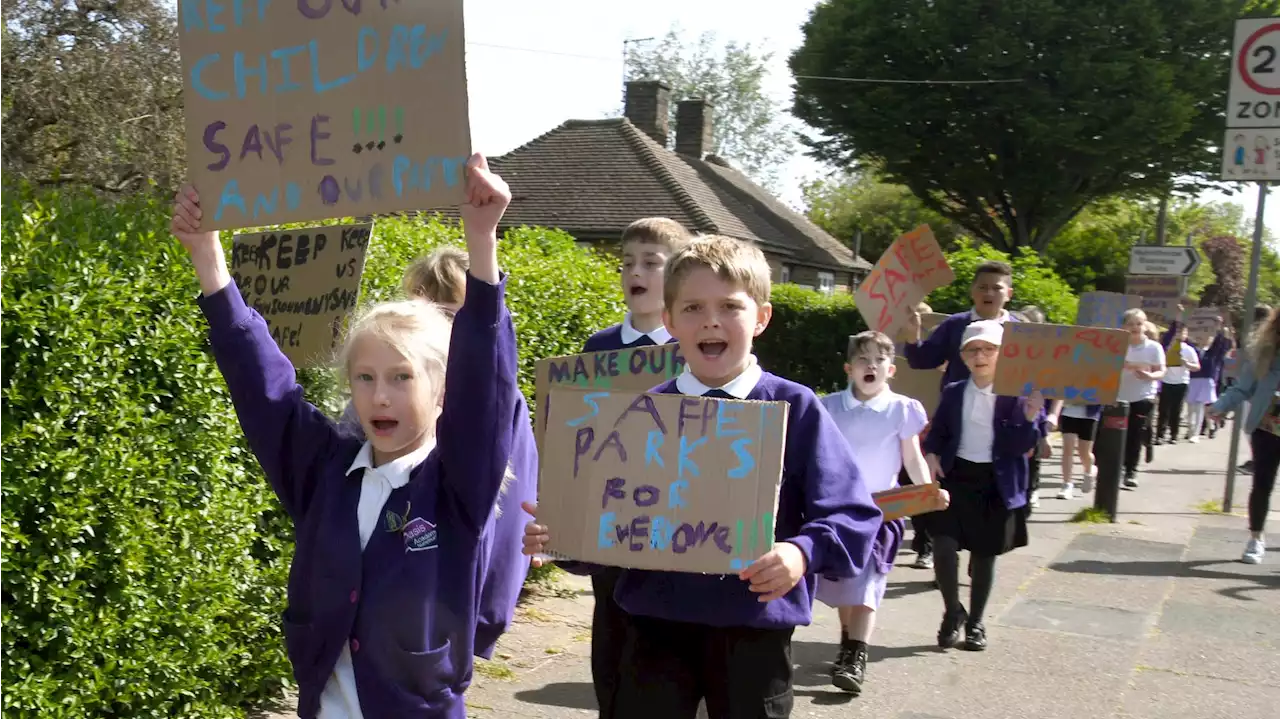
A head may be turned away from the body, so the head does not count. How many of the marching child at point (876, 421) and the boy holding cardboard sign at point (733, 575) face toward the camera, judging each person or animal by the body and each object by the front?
2

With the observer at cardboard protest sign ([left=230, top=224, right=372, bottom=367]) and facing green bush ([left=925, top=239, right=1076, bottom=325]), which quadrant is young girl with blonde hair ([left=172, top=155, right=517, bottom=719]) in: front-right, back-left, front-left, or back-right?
back-right

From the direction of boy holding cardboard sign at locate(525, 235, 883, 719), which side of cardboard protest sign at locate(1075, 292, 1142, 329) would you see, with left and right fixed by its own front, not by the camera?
front

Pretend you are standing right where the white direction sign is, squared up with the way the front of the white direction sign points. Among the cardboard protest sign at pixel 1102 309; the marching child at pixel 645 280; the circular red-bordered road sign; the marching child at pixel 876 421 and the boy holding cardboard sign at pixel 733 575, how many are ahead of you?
5

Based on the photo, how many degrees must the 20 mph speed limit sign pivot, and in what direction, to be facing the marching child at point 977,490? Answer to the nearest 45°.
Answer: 0° — it already faces them

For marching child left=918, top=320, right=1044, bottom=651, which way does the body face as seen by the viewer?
toward the camera

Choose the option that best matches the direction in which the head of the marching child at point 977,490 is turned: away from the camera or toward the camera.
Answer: toward the camera

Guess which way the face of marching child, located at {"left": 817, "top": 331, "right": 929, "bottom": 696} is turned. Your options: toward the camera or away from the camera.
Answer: toward the camera

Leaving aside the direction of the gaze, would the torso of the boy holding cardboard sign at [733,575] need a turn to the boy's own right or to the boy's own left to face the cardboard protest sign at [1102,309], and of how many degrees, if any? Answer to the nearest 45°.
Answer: approximately 180°

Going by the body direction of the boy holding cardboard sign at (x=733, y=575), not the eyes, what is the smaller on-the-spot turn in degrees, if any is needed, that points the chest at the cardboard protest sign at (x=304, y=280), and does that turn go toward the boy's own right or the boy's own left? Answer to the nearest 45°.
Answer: approximately 135° to the boy's own right

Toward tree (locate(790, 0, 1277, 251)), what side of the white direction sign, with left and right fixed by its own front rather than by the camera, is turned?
back

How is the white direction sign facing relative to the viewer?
toward the camera

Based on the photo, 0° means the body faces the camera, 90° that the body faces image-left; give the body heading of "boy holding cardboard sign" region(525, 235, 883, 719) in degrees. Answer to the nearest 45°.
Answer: approximately 0°

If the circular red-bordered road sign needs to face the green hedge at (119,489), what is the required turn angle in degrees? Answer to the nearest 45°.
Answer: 0° — it already faces it
